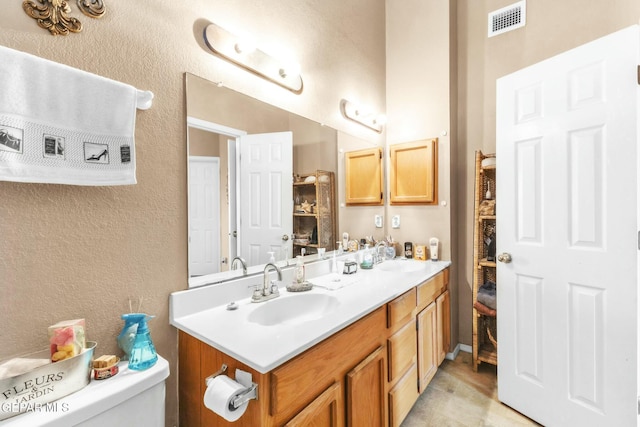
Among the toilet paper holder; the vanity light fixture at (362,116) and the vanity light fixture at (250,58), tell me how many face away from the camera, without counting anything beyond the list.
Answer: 0

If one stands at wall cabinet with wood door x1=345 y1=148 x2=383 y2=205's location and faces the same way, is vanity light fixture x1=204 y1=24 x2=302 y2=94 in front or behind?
in front

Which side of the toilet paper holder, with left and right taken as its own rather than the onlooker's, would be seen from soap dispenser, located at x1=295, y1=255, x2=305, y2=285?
back

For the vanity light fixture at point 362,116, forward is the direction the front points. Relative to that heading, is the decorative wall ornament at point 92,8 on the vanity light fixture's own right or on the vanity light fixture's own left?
on the vanity light fixture's own right

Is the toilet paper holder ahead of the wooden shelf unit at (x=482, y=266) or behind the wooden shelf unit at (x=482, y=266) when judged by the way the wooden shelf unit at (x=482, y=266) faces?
ahead

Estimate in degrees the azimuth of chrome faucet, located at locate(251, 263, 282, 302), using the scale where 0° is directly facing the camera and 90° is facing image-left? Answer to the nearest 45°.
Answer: approximately 315°

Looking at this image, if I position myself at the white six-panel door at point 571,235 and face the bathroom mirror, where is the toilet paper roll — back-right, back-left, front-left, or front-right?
front-left

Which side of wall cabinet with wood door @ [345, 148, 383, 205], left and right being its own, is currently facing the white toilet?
front
